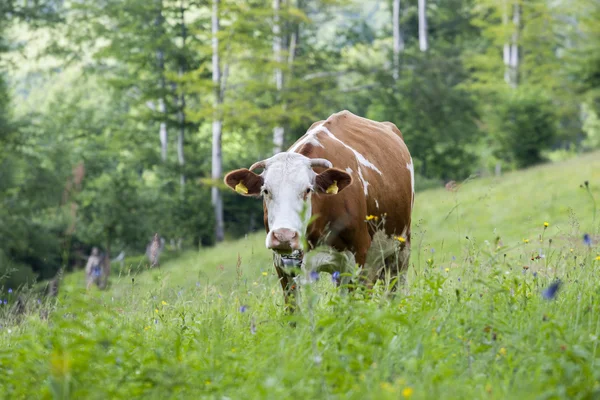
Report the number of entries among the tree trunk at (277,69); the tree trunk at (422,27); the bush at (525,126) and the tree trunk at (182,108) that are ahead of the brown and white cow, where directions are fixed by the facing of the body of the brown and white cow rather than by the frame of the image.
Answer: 0

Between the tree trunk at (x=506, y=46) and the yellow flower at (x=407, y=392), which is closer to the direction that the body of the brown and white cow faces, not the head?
the yellow flower

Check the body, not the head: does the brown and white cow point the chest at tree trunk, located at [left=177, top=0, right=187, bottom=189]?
no

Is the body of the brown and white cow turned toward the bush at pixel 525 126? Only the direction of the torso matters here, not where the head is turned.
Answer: no

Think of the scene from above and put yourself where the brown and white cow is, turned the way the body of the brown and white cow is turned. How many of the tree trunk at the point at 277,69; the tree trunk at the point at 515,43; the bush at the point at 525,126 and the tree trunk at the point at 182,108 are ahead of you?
0

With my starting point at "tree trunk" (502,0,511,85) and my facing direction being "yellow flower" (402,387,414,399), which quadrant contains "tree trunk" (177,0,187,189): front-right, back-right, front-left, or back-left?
front-right

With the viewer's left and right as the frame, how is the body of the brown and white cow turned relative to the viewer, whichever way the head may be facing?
facing the viewer and to the left of the viewer

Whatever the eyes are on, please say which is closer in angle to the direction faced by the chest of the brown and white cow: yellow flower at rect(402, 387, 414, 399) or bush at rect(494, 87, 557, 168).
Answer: the yellow flower

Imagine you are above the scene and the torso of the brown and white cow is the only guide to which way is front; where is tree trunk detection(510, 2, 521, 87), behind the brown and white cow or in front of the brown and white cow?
behind

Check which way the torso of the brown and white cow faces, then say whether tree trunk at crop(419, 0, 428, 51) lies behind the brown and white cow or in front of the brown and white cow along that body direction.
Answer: behind

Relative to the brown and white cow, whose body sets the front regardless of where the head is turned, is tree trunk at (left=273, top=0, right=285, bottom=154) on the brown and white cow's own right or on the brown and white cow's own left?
on the brown and white cow's own right

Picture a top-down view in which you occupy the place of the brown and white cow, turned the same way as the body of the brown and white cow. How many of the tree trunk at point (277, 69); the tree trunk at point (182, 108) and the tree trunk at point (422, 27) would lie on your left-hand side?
0

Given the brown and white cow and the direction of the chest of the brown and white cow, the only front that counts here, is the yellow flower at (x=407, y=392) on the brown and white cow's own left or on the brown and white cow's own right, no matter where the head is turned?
on the brown and white cow's own left

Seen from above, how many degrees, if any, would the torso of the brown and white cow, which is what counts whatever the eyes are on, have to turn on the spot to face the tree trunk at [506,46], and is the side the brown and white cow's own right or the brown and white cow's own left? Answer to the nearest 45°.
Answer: approximately 135° to the brown and white cow's own right
